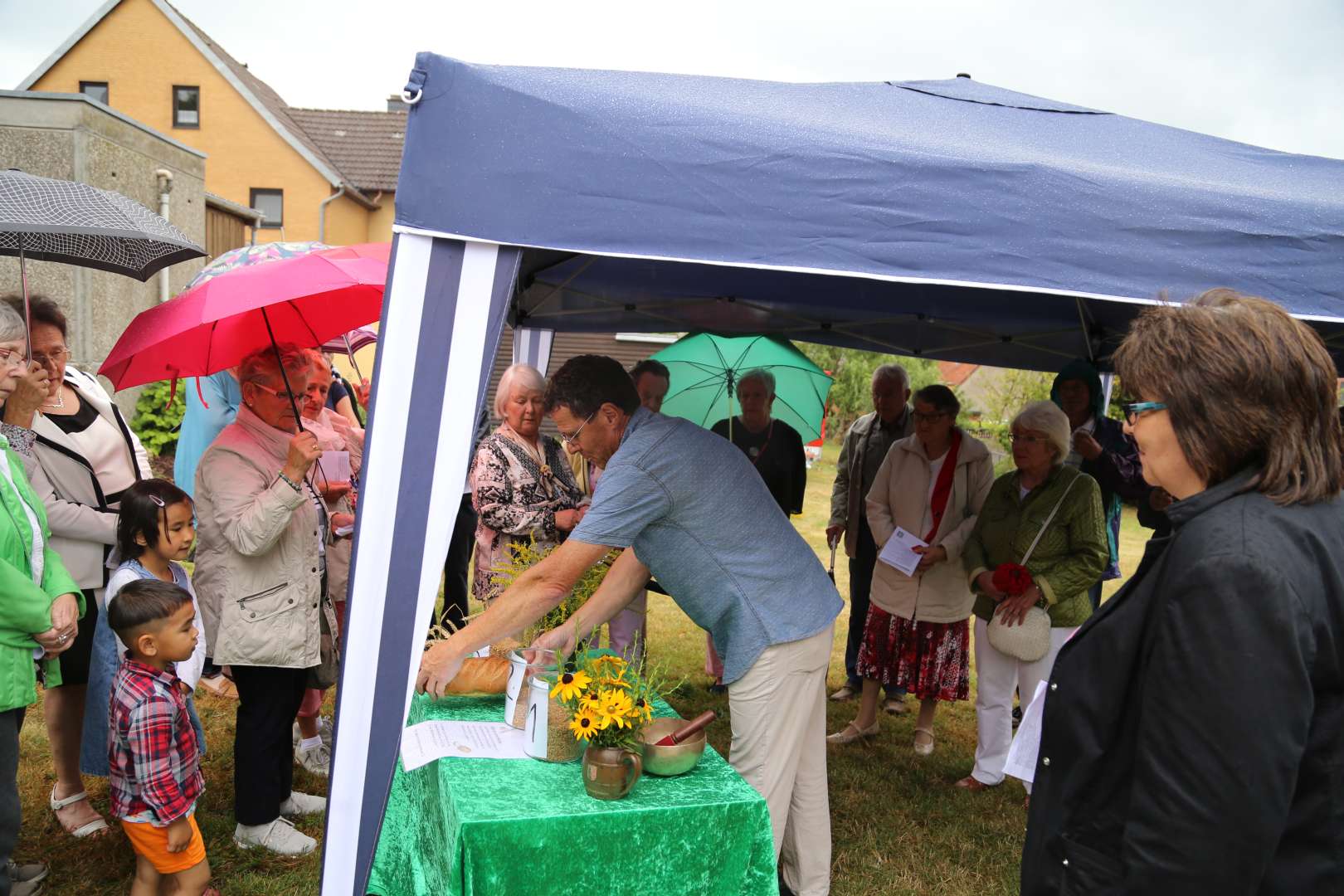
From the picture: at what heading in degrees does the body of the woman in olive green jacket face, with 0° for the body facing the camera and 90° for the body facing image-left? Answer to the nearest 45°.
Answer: approximately 45°

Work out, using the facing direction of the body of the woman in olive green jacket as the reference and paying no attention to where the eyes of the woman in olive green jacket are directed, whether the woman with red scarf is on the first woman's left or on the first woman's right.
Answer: on the first woman's right

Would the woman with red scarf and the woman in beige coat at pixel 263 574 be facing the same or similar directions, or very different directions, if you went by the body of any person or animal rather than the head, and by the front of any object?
very different directions

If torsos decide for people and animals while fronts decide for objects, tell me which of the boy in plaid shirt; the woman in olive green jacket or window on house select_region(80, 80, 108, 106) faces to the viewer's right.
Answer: the boy in plaid shirt

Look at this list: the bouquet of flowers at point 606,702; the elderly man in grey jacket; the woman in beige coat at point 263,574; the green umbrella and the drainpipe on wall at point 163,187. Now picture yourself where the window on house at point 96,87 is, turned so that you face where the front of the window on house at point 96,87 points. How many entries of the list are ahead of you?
5

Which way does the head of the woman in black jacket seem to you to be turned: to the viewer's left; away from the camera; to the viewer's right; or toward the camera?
to the viewer's left

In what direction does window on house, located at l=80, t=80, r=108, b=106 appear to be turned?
toward the camera

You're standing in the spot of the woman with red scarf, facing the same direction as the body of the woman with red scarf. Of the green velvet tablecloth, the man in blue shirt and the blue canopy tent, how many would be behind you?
0

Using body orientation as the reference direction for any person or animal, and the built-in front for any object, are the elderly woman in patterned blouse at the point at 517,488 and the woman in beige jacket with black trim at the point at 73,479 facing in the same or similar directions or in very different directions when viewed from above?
same or similar directions

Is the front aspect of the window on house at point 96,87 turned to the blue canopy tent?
yes

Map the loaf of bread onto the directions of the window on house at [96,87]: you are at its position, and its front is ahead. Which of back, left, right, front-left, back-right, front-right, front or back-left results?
front

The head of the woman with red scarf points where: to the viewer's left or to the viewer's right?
to the viewer's left

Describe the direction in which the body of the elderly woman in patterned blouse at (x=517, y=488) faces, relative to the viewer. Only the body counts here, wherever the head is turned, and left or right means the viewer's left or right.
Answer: facing the viewer and to the right of the viewer

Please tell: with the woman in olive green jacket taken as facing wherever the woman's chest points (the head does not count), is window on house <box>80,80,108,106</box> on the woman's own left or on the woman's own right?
on the woman's own right

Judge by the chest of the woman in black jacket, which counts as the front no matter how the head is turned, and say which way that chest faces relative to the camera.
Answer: to the viewer's left

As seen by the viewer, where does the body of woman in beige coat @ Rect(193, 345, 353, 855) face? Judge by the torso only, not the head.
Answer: to the viewer's right

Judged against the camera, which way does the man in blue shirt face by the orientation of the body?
to the viewer's left

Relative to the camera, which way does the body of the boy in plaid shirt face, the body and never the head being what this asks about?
to the viewer's right

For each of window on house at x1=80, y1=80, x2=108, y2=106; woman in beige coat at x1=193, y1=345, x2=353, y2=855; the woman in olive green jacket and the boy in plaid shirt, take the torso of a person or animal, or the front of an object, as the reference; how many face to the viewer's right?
2

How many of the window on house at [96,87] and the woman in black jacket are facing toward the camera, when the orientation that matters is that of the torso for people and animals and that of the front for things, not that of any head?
1

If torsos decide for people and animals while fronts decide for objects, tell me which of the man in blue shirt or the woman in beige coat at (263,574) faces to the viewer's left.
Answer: the man in blue shirt
